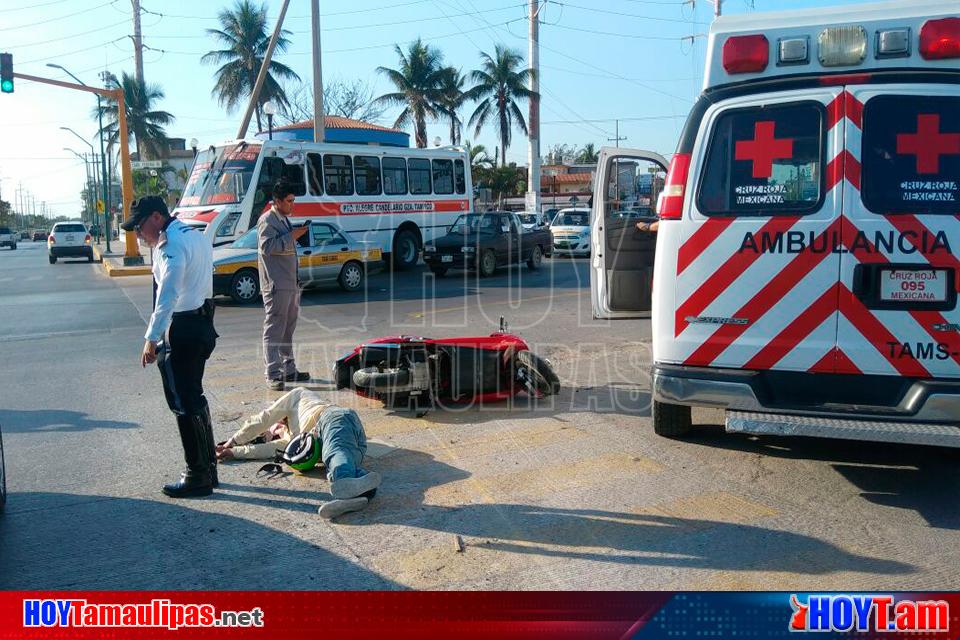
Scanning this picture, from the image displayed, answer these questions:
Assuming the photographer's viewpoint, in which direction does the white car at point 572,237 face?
facing the viewer

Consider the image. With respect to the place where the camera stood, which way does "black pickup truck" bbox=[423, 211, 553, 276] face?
facing the viewer and to the left of the viewer

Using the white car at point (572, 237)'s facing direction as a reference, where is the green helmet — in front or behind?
in front

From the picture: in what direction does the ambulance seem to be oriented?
away from the camera

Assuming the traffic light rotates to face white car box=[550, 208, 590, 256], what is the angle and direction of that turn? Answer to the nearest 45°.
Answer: approximately 90° to its left

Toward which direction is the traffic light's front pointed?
toward the camera

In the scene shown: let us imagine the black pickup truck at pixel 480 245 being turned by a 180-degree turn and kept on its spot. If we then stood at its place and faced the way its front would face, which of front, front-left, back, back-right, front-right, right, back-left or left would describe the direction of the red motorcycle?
back-right

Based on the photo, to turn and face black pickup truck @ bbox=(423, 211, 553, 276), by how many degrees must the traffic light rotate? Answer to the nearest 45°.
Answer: approximately 45° to its left

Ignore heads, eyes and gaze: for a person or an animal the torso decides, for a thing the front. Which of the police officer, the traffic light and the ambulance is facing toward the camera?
the traffic light

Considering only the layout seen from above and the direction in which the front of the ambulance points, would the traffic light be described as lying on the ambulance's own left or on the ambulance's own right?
on the ambulance's own left

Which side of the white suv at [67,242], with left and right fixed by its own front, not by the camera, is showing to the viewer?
back

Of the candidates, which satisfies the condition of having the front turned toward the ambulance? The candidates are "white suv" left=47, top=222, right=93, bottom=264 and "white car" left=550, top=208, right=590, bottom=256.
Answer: the white car

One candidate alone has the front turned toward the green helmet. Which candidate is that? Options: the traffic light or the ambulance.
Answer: the traffic light
